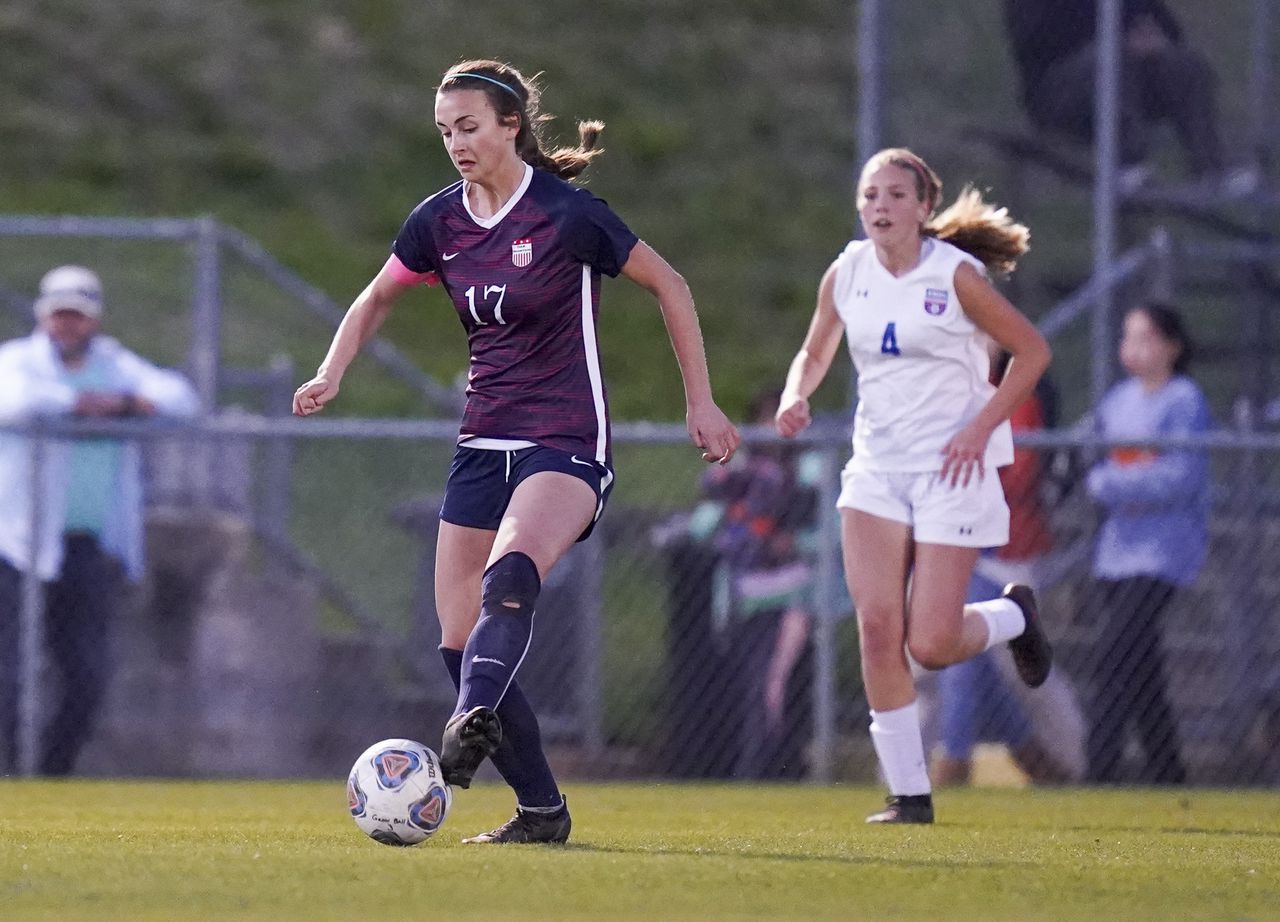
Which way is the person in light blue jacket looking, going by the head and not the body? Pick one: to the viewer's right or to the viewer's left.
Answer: to the viewer's left

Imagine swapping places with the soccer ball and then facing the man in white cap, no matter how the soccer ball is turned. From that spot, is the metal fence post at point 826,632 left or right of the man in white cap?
right

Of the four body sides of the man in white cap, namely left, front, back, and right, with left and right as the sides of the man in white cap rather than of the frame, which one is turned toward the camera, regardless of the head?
front

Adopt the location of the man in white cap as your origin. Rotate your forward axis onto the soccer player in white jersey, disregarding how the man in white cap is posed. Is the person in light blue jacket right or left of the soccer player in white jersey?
left

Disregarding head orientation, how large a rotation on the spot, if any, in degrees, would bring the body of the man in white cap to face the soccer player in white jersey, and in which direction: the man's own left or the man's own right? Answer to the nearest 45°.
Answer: approximately 45° to the man's own left

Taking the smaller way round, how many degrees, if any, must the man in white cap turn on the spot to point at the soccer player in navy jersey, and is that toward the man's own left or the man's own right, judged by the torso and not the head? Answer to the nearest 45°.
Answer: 0° — they already face them

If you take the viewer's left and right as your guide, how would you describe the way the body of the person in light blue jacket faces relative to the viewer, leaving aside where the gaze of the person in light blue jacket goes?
facing the viewer and to the left of the viewer

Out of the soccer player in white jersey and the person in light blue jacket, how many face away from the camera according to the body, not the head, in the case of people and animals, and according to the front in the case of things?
0

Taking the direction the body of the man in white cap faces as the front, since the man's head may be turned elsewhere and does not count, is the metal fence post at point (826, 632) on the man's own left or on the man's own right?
on the man's own left

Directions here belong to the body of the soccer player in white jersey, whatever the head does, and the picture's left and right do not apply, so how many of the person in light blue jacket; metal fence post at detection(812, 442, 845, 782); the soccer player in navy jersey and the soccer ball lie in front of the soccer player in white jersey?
2

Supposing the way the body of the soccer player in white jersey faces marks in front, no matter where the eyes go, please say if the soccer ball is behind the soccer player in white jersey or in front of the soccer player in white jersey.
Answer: in front

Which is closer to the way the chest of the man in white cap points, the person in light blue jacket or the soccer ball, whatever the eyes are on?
the soccer ball
